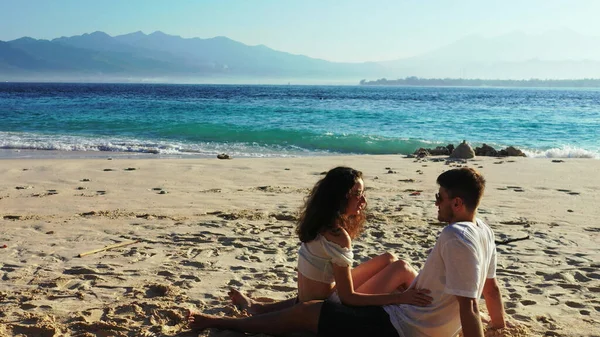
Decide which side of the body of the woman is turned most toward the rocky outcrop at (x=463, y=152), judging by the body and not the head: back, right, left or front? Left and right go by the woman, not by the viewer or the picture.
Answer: left

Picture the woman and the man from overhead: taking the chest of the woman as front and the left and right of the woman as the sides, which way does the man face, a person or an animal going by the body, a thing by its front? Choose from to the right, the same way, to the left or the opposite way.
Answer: the opposite way

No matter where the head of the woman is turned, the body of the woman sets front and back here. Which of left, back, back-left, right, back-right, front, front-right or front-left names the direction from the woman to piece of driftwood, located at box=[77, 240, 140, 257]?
back-left

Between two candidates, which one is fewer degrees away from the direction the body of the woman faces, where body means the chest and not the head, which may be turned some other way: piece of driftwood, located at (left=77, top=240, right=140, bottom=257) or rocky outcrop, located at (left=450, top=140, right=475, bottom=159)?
the rocky outcrop

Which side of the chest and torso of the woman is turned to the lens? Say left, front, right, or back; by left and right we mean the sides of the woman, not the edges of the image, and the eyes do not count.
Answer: right

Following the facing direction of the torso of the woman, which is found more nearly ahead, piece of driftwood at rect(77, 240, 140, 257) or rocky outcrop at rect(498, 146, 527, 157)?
the rocky outcrop

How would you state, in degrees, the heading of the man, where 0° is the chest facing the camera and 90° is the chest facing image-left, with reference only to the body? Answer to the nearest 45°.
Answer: approximately 90°

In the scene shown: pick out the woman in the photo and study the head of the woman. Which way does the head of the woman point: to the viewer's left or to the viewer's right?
to the viewer's right

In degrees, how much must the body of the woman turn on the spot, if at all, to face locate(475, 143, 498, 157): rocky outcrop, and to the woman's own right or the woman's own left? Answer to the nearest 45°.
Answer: approximately 90° to the woman's own left

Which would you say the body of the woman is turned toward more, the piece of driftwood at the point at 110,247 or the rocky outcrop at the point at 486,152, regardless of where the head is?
the rocky outcrop
